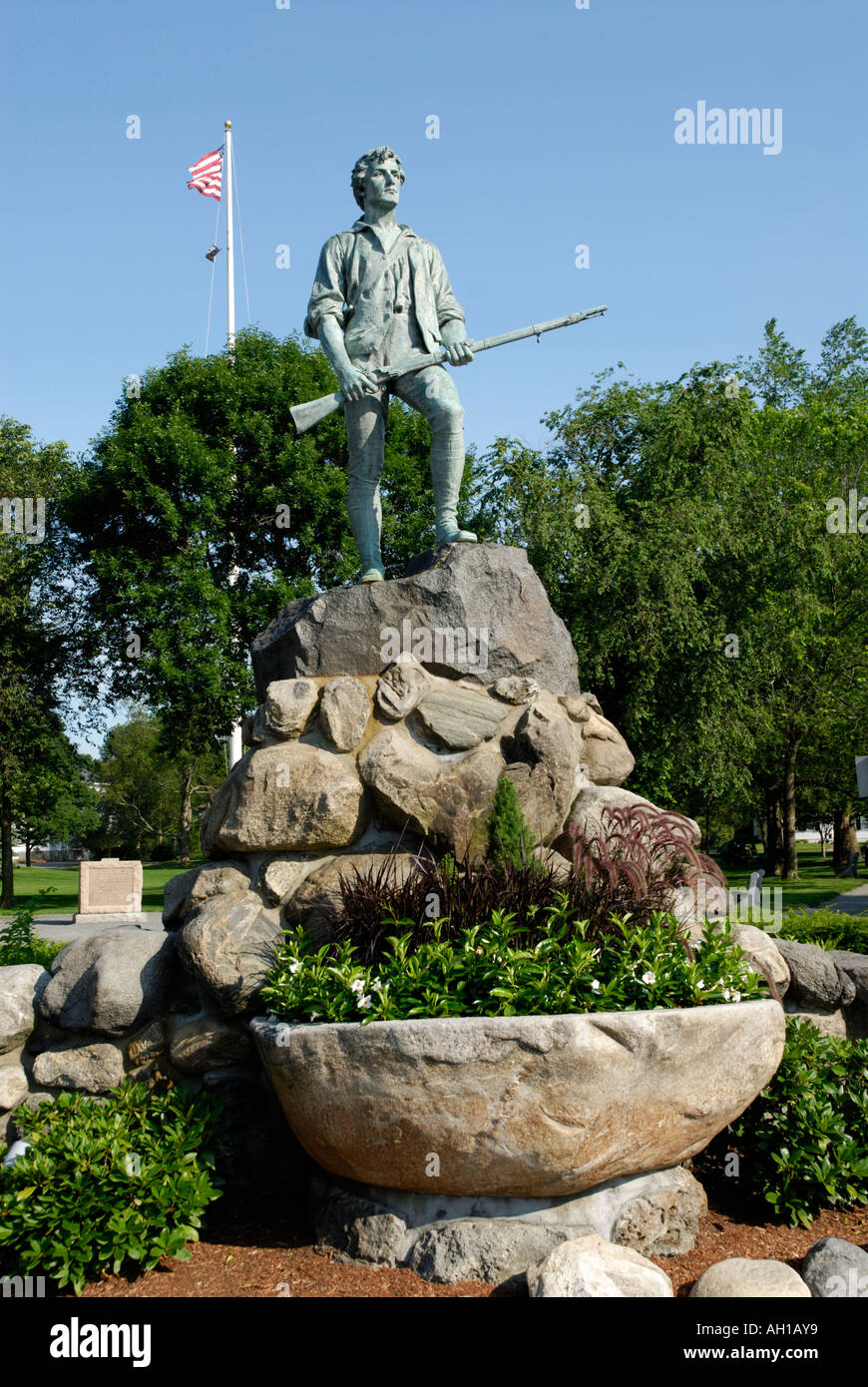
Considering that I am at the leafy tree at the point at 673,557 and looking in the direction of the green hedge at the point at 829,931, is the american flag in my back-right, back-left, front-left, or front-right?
back-right

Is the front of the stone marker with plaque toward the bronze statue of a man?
yes

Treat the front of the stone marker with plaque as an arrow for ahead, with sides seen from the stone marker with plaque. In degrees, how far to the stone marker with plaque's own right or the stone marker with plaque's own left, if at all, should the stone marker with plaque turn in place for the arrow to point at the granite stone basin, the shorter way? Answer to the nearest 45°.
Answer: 0° — it already faces it

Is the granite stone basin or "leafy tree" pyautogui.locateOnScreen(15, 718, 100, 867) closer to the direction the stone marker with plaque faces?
the granite stone basin

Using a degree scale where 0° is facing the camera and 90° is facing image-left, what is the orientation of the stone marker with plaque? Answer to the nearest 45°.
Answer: approximately 0°

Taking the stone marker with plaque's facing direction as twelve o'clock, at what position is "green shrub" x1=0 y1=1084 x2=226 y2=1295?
The green shrub is roughly at 12 o'clock from the stone marker with plaque.
